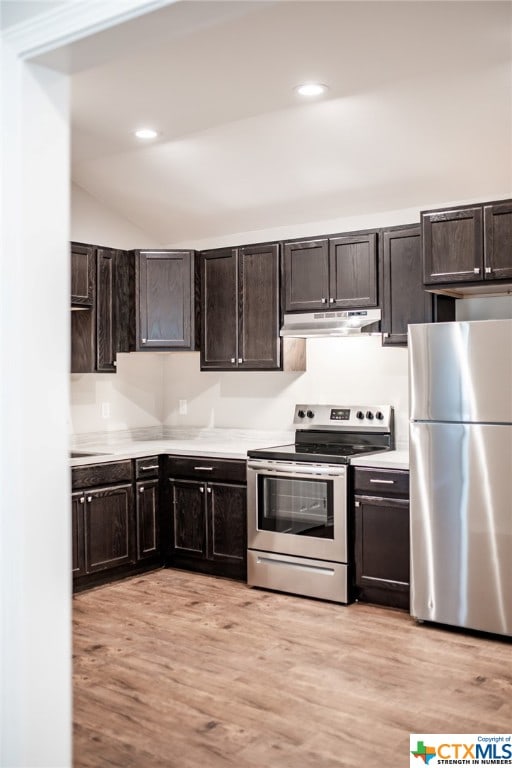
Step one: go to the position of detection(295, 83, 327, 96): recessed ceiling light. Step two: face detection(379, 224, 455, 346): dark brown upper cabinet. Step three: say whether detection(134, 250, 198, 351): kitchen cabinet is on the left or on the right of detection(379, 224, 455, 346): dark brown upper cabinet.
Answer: left

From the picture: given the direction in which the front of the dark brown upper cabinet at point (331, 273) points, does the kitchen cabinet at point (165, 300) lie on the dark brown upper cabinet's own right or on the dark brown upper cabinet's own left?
on the dark brown upper cabinet's own right

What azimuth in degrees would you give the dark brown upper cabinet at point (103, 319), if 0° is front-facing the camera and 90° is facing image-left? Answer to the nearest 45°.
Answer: approximately 315°

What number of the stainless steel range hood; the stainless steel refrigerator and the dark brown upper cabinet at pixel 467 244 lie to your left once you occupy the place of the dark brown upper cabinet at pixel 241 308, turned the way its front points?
3

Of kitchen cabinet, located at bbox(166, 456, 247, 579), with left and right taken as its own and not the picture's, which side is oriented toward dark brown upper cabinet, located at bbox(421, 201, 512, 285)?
left

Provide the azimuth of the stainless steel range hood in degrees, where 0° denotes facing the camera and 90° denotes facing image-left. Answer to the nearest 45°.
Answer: approximately 45°

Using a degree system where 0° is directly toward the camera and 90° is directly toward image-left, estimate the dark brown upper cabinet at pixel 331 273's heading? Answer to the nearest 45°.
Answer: approximately 45°
